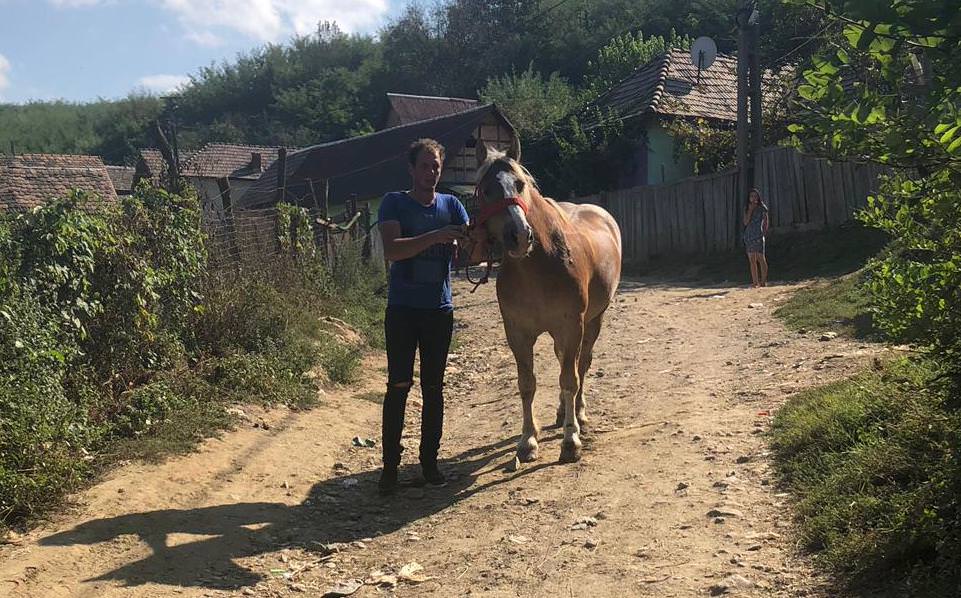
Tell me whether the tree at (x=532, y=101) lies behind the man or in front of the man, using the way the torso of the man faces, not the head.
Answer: behind

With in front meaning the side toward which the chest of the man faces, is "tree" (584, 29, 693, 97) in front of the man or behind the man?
behind

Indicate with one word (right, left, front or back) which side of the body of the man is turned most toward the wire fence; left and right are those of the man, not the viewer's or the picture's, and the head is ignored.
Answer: back

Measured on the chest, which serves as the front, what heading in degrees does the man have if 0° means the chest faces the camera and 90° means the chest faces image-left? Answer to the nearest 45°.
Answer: approximately 0°

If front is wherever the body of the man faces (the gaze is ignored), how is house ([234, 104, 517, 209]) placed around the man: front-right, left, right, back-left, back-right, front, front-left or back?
back

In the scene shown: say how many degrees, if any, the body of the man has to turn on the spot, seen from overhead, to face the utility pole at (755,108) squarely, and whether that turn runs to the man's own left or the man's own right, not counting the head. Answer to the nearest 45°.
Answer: approximately 135° to the man's own left

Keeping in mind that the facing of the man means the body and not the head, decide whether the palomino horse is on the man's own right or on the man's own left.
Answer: on the man's own left
